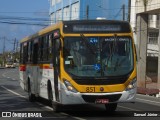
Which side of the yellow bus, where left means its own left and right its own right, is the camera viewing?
front
